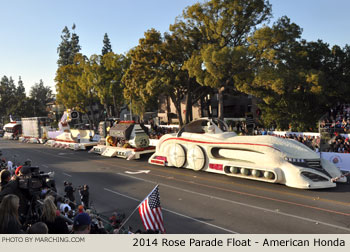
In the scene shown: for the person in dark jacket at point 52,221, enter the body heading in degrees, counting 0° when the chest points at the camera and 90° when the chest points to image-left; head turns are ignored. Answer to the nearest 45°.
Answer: approximately 225°

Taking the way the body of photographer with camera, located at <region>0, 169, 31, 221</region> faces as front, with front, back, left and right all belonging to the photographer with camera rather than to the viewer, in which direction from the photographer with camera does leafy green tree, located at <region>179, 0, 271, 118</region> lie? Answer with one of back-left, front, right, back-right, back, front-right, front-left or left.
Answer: front-left

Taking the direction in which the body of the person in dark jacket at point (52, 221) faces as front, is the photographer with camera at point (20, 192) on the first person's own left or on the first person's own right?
on the first person's own left

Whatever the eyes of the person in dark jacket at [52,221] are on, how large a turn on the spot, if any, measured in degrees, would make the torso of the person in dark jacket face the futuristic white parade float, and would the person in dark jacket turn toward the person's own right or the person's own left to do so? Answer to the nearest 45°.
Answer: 0° — they already face it

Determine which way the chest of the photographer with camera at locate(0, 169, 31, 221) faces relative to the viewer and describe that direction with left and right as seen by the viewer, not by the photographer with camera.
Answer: facing to the right of the viewer

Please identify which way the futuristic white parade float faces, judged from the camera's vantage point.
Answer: facing the viewer and to the right of the viewer

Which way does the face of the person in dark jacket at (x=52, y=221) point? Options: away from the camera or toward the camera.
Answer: away from the camera

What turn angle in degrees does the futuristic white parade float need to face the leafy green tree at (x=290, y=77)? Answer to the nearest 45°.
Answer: approximately 135° to its left

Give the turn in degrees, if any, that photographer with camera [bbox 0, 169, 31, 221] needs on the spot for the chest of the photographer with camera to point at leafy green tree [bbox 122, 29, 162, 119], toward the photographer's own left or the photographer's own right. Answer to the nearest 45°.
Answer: approximately 45° to the photographer's own left

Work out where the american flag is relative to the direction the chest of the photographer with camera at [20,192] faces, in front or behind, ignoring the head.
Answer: in front
